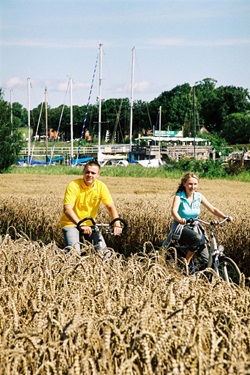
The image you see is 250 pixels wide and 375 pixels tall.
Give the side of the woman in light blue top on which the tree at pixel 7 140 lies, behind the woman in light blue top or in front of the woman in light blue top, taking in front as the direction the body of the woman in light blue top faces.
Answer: behind

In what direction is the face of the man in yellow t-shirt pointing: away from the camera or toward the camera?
toward the camera

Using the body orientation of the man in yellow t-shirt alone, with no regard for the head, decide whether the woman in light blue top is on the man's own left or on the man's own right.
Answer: on the man's own left

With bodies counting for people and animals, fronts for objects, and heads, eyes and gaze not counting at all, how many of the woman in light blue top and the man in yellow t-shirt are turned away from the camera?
0

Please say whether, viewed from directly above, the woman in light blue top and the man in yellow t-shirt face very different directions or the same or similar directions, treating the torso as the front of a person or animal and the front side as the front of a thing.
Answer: same or similar directions

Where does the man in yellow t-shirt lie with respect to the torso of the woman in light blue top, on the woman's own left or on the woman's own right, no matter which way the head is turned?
on the woman's own right

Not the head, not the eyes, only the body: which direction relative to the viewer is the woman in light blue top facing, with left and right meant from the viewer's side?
facing the viewer and to the right of the viewer
